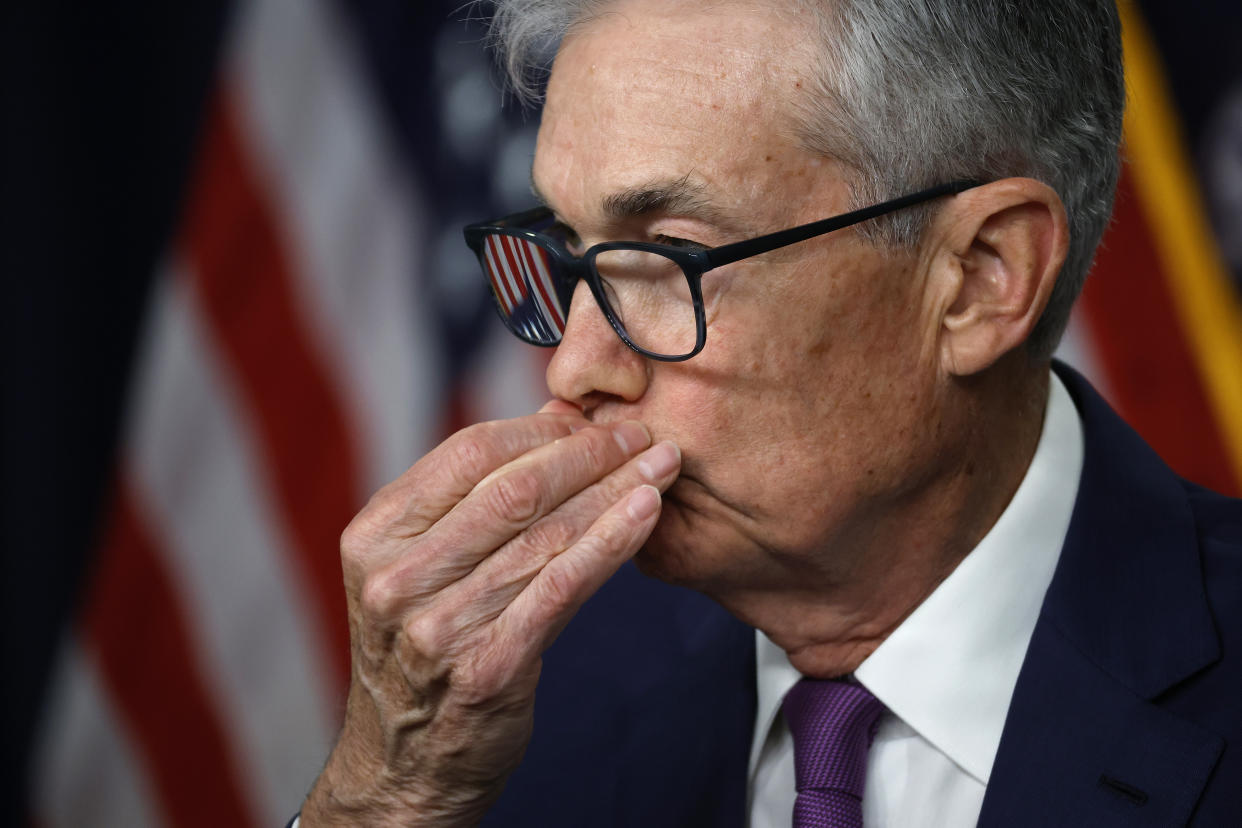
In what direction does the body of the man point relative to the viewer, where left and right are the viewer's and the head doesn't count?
facing the viewer and to the left of the viewer
